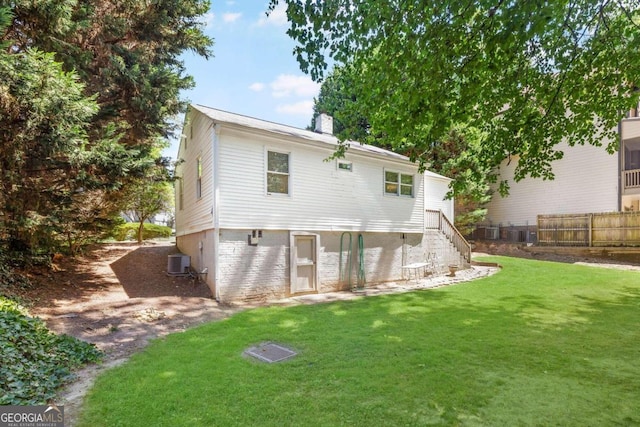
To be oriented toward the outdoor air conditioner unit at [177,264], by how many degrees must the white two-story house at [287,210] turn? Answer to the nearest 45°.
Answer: approximately 45° to its left

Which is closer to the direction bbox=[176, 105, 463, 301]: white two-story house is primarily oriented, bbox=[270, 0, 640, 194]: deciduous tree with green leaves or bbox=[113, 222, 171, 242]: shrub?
the shrub

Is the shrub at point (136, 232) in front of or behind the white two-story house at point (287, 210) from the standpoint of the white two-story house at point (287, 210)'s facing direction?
in front

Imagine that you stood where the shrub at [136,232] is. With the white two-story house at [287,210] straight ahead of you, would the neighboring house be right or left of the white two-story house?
left

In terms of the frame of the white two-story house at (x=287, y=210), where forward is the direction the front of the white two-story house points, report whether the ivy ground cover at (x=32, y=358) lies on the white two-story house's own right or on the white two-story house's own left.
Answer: on the white two-story house's own left

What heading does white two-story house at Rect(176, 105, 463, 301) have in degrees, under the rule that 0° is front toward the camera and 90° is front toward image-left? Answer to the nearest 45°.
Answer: approximately 135°

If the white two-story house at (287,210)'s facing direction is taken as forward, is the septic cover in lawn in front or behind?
behind

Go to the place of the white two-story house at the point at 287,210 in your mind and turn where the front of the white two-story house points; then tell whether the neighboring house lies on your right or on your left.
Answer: on your right

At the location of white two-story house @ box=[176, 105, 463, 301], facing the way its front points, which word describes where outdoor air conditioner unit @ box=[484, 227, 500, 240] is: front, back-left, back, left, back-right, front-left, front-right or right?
right
